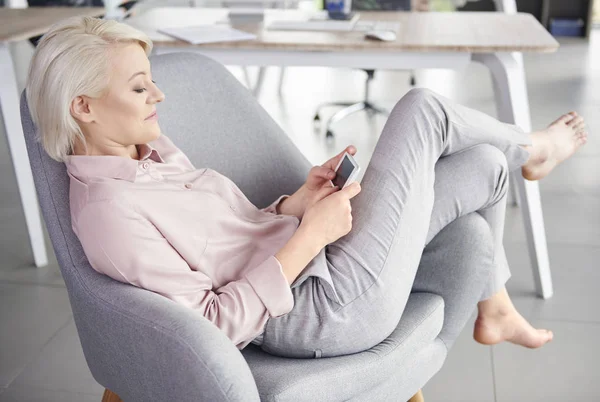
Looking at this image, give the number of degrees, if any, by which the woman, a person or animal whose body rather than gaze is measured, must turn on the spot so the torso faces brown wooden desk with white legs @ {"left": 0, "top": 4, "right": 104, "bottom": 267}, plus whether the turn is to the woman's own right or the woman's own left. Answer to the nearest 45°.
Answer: approximately 135° to the woman's own left

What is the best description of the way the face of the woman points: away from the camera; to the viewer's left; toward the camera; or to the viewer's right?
to the viewer's right

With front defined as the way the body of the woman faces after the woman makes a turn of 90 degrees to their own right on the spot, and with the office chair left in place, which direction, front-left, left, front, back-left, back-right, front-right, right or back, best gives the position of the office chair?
back

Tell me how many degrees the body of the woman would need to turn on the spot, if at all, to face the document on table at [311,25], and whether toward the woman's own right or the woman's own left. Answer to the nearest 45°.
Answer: approximately 90° to the woman's own left

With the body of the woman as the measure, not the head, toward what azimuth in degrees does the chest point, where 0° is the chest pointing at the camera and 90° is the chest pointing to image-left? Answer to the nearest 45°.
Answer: approximately 270°

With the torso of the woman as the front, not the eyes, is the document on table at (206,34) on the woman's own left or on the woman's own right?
on the woman's own left

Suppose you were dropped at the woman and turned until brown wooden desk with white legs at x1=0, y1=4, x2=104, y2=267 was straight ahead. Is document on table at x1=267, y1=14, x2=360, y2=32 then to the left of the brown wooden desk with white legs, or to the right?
right
